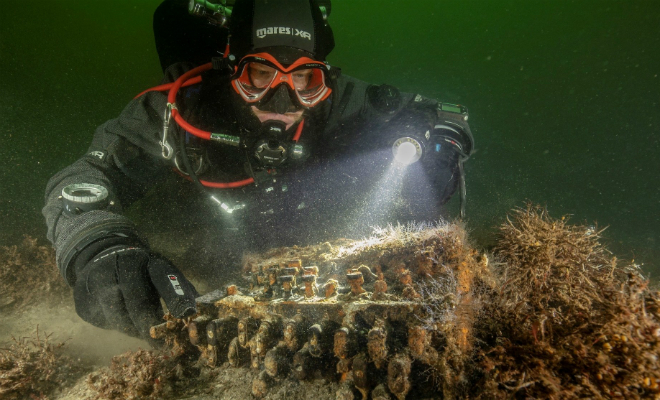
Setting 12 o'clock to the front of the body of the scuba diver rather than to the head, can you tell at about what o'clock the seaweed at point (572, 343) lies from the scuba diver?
The seaweed is roughly at 11 o'clock from the scuba diver.

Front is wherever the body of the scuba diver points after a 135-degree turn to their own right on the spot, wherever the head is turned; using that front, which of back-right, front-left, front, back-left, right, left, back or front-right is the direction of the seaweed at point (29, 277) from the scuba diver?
front

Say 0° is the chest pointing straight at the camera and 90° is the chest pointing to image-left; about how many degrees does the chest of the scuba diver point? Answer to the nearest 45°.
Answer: approximately 0°
